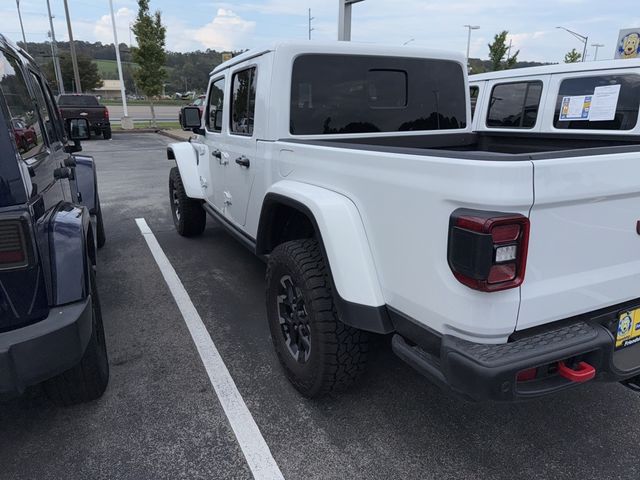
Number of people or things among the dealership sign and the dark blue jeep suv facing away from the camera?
1

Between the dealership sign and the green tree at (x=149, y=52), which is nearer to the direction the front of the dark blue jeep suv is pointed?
the green tree

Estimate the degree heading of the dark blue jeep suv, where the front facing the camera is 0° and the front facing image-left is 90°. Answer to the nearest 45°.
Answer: approximately 180°

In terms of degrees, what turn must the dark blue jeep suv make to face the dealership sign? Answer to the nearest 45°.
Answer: approximately 90° to its right

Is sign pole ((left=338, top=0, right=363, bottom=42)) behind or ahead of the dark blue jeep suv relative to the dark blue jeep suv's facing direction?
ahead

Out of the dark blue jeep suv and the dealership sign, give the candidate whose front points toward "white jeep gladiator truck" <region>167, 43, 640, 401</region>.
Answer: the dealership sign

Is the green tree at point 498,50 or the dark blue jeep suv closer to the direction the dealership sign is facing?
the dark blue jeep suv

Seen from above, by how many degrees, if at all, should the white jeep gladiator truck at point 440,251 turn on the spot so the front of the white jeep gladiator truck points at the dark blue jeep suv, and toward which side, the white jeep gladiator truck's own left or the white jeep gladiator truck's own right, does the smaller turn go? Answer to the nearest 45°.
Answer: approximately 45° to the white jeep gladiator truck's own left

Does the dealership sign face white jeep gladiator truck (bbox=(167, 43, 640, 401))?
yes

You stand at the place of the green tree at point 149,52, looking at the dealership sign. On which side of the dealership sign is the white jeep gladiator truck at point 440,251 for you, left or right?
right

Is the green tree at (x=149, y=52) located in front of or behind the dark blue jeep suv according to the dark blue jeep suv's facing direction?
in front

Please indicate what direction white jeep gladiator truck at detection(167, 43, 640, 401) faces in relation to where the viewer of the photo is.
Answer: facing away from the viewer and to the left of the viewer

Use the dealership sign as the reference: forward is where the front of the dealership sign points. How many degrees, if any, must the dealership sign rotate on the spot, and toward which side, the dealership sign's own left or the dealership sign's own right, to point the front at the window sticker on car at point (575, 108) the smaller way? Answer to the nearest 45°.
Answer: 0° — it already faces it
